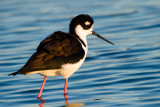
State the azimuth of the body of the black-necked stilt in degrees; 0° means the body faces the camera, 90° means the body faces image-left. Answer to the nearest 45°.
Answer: approximately 270°
